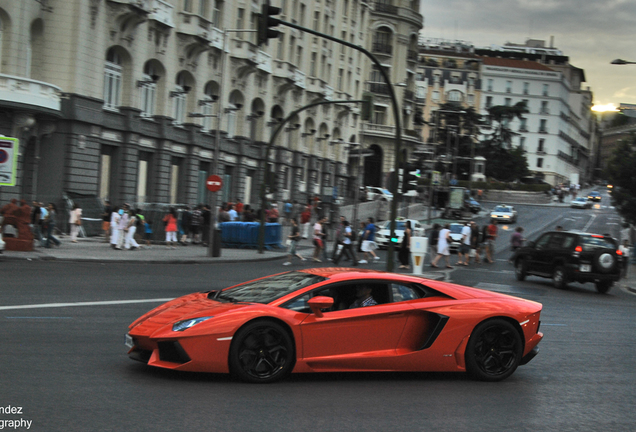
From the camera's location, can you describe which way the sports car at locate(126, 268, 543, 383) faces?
facing to the left of the viewer

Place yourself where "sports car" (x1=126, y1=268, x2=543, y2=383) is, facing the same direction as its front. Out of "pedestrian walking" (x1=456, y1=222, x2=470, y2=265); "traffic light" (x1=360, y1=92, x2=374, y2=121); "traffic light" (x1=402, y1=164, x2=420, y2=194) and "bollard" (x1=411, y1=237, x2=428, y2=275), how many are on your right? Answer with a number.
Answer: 4

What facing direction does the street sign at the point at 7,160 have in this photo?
toward the camera

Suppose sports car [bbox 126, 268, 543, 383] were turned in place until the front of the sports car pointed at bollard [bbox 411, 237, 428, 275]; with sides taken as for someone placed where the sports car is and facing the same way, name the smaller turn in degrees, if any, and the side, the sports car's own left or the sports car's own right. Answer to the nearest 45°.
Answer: approximately 90° to the sports car's own right

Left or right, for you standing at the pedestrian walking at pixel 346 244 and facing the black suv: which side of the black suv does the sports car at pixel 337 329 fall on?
right

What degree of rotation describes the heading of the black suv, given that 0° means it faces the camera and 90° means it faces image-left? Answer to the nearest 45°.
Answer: approximately 135°

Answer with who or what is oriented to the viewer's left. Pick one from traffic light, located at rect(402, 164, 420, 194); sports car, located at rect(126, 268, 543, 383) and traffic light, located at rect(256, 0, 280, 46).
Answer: the sports car

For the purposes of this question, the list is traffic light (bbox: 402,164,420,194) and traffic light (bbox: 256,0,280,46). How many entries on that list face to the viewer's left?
0

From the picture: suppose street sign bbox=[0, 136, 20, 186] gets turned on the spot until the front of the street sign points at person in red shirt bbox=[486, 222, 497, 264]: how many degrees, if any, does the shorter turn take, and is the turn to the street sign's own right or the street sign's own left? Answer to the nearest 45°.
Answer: approximately 90° to the street sign's own left

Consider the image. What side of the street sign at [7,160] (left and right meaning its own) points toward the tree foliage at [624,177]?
left
